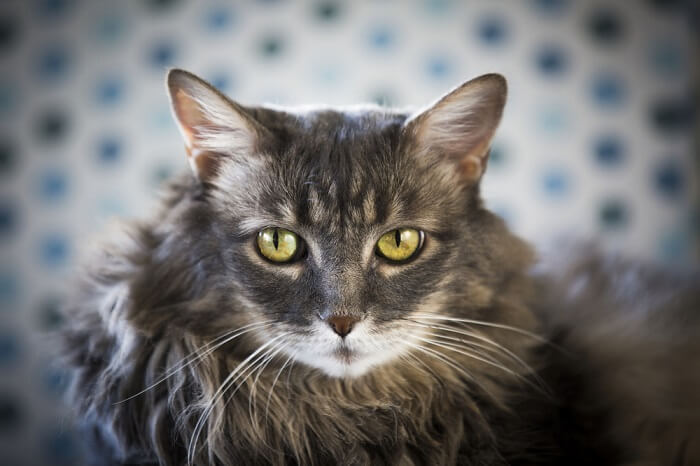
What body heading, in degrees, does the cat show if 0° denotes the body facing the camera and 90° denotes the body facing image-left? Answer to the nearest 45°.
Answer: approximately 45°
